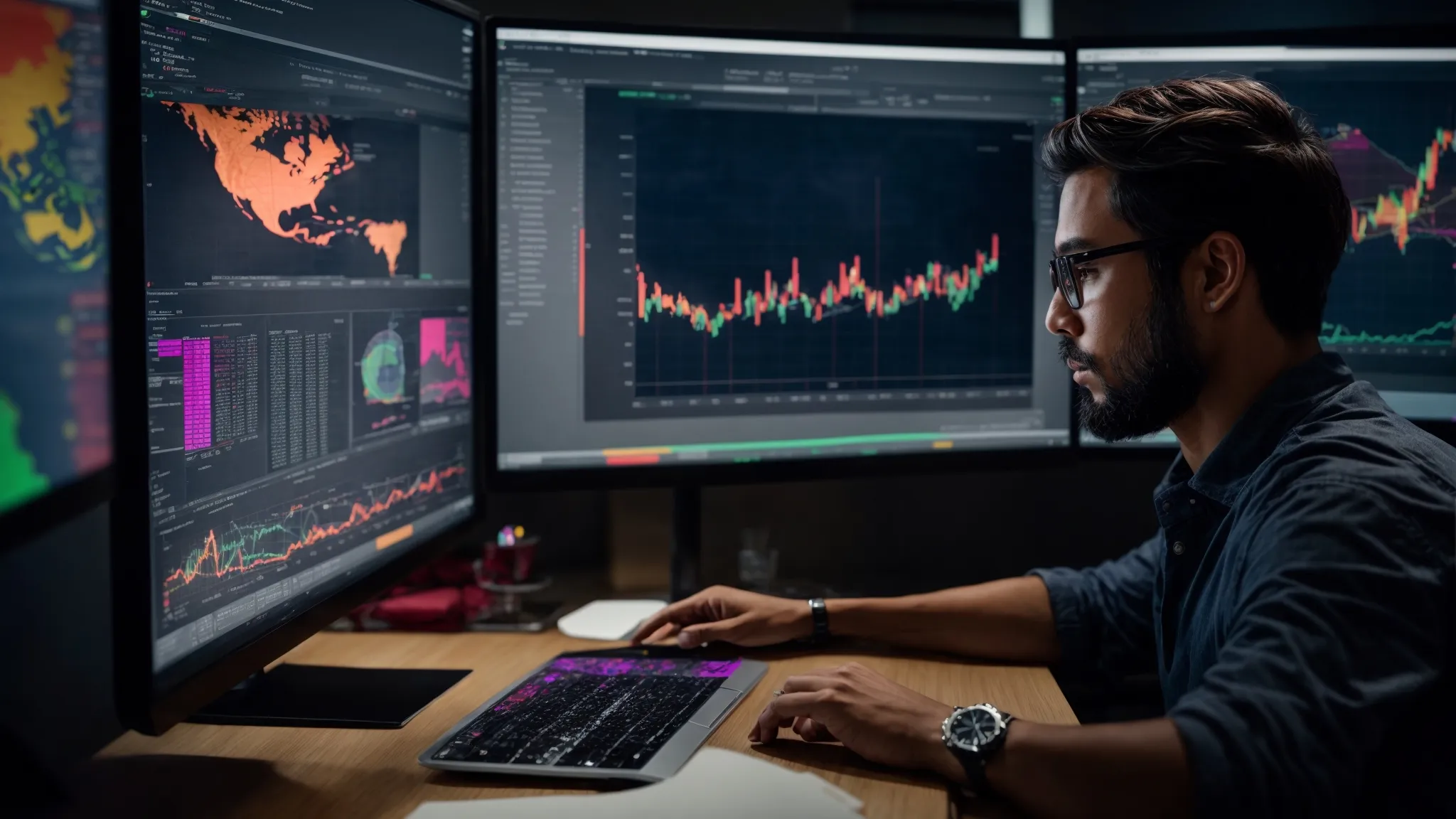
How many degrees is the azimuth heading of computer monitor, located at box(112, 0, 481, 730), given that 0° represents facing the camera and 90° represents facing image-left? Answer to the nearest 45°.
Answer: approximately 315°

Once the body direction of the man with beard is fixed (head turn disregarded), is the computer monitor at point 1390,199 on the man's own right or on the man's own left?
on the man's own right

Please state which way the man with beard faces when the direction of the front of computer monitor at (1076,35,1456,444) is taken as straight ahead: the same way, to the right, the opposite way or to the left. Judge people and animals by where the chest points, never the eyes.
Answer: to the right

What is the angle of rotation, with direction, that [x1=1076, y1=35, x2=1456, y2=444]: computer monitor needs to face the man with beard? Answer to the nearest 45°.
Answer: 0° — it already faces them

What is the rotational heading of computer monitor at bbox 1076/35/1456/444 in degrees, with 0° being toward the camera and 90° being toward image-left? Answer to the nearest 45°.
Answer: approximately 0°

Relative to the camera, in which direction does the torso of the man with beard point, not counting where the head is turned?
to the viewer's left

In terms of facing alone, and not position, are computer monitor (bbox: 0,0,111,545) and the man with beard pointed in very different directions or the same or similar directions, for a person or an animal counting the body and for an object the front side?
very different directions

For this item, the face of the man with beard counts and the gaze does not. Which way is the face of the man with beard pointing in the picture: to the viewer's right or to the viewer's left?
to the viewer's left

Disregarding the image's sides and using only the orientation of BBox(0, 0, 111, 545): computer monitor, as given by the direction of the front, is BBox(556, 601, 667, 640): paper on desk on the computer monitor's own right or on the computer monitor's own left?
on the computer monitor's own left

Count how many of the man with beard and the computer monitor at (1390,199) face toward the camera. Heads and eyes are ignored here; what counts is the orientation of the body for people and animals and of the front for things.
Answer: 1

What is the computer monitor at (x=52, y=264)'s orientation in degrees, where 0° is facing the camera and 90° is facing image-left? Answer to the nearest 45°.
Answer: approximately 315°
